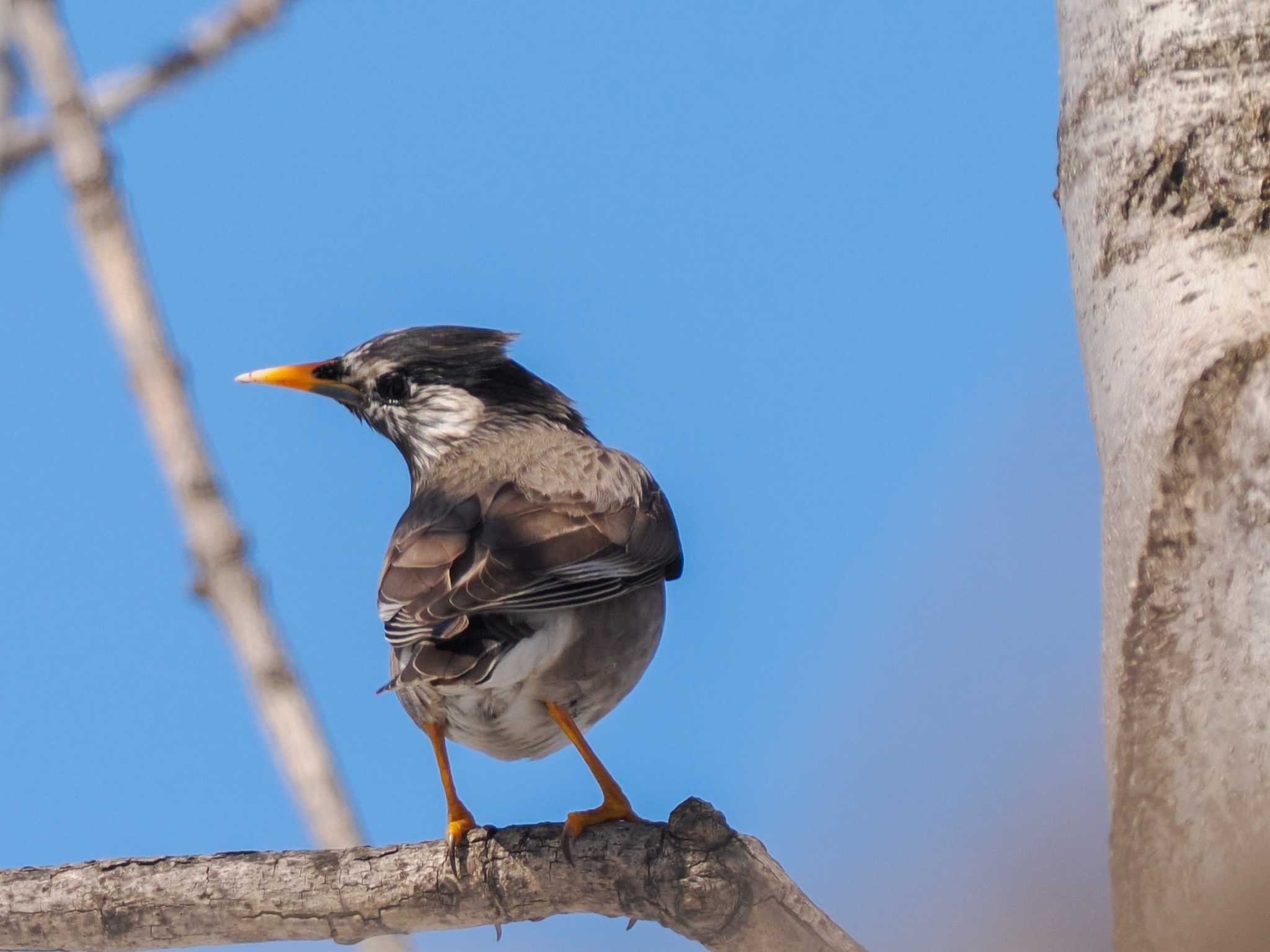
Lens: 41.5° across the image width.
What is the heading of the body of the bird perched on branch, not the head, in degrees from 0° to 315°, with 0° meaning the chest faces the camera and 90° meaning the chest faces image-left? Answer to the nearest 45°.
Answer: approximately 225°

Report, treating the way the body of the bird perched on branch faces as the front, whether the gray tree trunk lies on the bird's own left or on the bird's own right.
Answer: on the bird's own right
